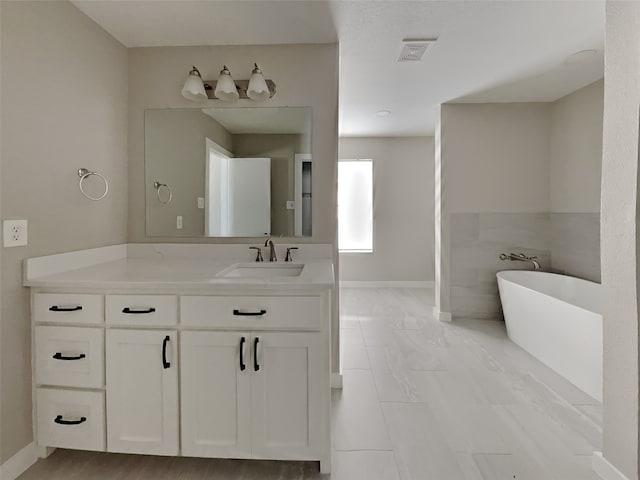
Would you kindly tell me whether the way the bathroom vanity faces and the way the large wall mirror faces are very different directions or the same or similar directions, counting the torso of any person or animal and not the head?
same or similar directions

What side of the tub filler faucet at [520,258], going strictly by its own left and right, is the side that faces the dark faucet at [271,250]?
right

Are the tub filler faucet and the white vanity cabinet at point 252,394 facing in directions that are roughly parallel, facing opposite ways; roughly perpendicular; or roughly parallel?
roughly parallel

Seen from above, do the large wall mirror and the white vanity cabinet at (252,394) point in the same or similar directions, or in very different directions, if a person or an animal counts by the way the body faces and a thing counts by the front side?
same or similar directions

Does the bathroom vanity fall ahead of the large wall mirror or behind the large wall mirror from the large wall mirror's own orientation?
ahead

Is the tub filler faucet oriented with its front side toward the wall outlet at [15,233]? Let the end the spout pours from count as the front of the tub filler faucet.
no

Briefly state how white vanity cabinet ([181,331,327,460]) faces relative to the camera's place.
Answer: facing the viewer

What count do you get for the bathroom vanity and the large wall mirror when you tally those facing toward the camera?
2

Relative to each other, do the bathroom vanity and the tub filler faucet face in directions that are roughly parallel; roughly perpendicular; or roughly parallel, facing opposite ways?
roughly parallel

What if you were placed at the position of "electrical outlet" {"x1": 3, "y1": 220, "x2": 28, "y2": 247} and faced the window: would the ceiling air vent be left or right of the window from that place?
right

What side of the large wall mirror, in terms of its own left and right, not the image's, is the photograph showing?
front

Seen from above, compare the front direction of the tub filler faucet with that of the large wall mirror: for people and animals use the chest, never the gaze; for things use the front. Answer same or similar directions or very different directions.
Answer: same or similar directions

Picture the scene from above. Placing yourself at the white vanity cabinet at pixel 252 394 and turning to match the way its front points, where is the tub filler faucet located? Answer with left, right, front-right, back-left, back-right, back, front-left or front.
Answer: back-left

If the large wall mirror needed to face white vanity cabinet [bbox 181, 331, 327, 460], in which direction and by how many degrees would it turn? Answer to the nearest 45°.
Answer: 0° — it already faces it

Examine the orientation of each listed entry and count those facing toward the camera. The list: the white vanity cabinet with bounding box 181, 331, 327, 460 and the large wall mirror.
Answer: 2
